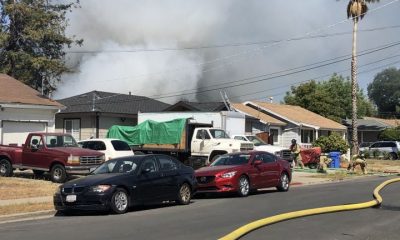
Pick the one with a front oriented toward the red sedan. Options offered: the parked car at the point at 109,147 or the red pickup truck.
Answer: the red pickup truck

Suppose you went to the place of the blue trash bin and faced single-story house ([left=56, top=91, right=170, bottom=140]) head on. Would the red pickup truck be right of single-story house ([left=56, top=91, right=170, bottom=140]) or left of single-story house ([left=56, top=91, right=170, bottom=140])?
left

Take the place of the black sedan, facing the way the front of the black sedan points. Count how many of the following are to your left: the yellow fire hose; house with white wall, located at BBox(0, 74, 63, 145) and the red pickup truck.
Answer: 1

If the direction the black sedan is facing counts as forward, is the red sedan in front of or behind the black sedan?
behind

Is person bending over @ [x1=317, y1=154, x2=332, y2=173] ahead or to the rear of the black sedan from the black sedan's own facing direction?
to the rear

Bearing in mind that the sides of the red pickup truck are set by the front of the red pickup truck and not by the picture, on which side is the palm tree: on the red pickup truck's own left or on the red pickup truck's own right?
on the red pickup truck's own left

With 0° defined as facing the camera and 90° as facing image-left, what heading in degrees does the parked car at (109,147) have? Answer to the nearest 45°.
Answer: approximately 135°

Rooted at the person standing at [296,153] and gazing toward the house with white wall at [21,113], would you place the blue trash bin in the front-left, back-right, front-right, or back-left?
back-right

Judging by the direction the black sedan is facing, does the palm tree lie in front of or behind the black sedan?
behind

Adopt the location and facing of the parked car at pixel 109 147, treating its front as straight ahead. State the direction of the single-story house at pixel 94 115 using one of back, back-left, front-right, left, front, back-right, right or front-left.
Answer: front-right

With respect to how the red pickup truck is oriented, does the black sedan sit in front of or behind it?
in front

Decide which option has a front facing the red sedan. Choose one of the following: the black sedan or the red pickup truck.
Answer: the red pickup truck
